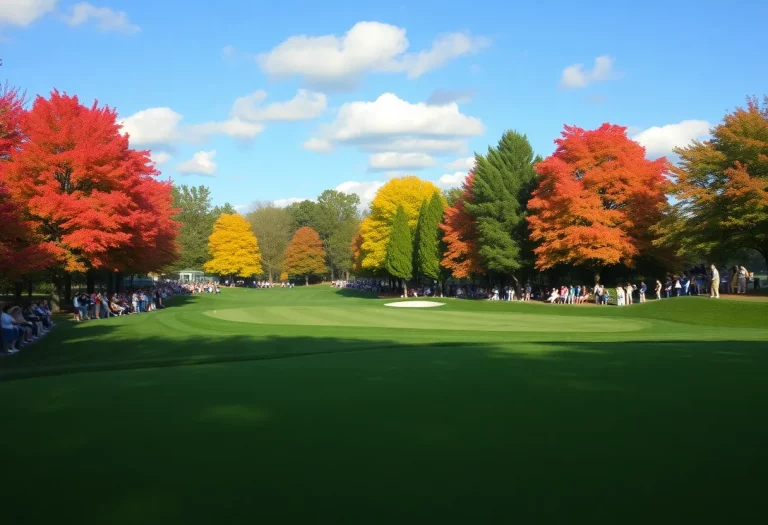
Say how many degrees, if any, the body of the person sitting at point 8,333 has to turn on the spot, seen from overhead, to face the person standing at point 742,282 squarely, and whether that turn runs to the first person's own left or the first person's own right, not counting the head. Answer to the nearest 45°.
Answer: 0° — they already face them

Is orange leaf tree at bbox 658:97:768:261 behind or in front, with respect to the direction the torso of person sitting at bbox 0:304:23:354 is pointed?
in front

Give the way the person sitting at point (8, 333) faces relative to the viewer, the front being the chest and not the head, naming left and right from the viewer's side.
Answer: facing to the right of the viewer
